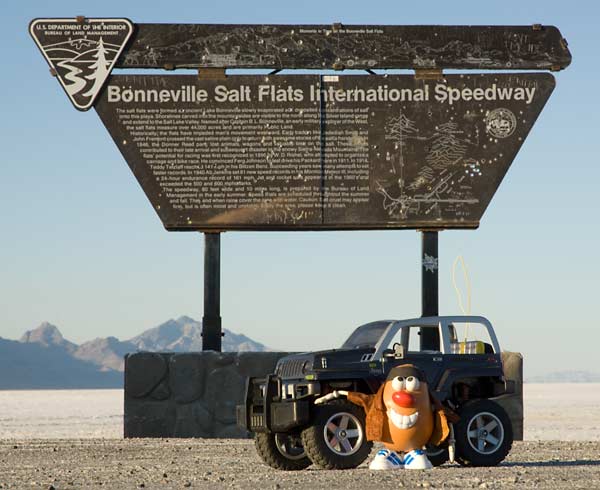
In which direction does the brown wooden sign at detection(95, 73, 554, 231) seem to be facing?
toward the camera

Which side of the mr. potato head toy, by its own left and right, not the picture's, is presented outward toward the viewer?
front

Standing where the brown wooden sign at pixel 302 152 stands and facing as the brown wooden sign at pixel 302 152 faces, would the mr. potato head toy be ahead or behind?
ahead

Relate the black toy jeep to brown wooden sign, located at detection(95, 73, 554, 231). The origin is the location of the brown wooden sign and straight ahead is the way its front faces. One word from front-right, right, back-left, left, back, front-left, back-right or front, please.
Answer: front

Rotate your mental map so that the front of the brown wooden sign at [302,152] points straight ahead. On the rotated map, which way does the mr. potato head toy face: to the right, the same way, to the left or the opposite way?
the same way

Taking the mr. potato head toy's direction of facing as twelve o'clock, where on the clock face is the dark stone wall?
The dark stone wall is roughly at 5 o'clock from the mr. potato head toy.

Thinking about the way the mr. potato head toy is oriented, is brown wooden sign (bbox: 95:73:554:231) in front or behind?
behind
